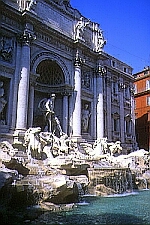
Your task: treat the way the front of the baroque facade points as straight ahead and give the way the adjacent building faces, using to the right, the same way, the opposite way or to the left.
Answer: to the right

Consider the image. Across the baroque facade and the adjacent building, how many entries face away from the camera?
0

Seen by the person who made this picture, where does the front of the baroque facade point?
facing the viewer and to the right of the viewer

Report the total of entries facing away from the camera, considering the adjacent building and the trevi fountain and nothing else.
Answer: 0

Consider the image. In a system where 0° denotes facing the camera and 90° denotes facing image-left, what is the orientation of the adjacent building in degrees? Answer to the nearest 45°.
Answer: approximately 45°

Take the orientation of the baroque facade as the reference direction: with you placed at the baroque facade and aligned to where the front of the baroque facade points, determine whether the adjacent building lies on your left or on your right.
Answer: on your left
